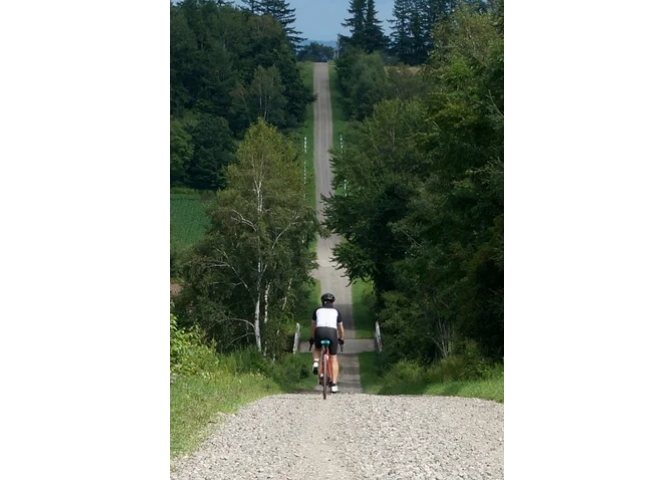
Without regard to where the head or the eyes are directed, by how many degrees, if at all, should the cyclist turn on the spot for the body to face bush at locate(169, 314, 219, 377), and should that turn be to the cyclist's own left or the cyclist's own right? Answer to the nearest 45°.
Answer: approximately 45° to the cyclist's own left

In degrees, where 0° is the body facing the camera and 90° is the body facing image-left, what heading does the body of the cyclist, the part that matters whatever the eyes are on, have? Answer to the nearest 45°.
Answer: approximately 180°

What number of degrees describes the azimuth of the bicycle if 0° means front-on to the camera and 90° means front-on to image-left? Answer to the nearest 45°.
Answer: approximately 180°

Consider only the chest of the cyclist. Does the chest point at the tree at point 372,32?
yes
